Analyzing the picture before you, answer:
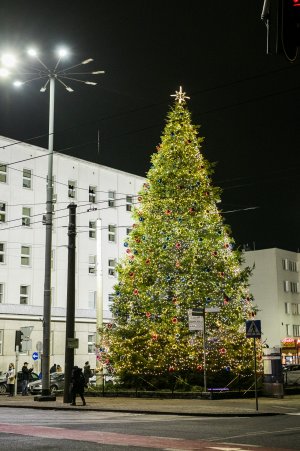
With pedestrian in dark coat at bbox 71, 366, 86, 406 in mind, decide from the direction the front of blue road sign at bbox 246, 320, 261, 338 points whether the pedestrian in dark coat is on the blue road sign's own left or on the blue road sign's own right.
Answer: on the blue road sign's own right

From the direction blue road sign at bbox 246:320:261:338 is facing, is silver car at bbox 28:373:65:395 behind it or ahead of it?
behind

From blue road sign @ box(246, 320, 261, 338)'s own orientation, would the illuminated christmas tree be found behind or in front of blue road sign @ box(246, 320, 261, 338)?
behind

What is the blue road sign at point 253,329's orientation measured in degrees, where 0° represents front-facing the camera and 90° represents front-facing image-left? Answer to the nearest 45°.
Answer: approximately 0°

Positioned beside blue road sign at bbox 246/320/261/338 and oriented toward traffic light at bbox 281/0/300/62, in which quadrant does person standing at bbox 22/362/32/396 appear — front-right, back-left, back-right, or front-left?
back-right

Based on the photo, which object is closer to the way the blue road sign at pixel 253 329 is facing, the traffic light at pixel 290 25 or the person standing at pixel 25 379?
the traffic light

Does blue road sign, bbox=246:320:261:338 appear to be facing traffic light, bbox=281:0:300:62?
yes

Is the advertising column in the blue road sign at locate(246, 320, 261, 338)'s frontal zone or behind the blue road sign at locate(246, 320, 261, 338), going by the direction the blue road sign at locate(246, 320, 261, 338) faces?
behind

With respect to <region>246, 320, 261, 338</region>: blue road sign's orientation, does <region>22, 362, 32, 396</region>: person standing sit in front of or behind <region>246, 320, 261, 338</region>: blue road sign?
behind
